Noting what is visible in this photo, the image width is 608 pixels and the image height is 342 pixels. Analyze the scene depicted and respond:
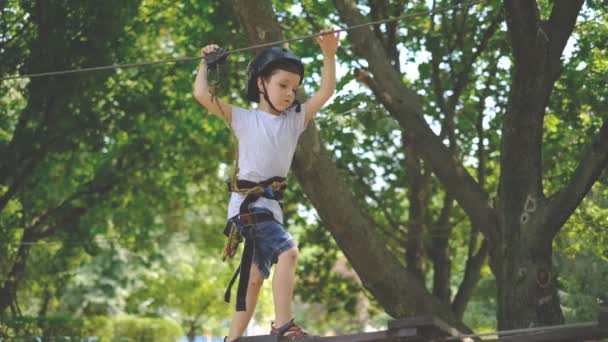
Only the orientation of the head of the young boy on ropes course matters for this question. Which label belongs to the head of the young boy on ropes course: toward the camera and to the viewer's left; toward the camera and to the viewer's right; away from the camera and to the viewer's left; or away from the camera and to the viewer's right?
toward the camera and to the viewer's right

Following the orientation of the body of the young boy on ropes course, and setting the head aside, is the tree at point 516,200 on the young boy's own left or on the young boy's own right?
on the young boy's own left

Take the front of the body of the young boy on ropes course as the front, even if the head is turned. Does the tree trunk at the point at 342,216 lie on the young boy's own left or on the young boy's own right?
on the young boy's own left

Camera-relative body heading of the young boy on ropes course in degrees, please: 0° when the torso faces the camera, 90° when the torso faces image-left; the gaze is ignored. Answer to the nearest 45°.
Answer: approximately 315°
